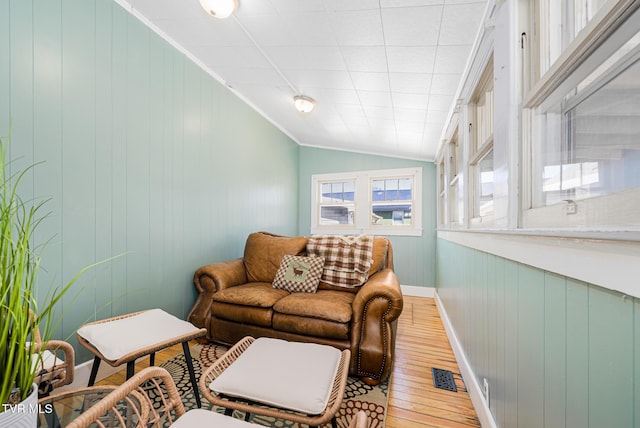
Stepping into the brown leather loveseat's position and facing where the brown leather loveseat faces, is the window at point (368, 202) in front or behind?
behind

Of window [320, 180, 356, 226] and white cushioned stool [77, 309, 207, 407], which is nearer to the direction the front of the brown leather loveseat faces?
the white cushioned stool

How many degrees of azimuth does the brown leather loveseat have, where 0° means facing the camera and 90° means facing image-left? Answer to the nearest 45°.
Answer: approximately 45°

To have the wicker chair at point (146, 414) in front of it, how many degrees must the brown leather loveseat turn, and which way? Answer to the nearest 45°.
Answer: approximately 45° to its left

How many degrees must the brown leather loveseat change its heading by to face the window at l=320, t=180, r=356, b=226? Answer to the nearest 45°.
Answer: approximately 135° to its right

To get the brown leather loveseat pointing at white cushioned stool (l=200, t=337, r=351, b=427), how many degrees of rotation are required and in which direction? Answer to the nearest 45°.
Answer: approximately 45° to its left

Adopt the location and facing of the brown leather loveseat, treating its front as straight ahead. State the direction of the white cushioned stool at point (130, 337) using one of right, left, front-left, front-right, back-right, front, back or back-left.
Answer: front

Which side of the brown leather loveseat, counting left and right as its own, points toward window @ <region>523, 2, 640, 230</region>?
left
